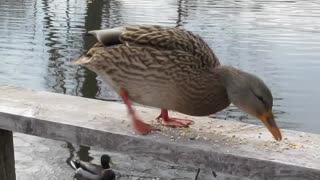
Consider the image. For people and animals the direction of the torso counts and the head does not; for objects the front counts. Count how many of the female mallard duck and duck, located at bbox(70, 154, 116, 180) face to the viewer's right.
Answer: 2

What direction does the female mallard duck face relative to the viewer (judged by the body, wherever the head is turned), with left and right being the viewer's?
facing to the right of the viewer

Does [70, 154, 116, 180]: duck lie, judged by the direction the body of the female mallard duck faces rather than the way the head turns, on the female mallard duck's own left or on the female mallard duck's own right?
on the female mallard duck's own left

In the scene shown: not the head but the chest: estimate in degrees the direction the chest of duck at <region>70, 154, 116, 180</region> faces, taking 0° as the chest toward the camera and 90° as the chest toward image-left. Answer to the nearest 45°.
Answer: approximately 270°
